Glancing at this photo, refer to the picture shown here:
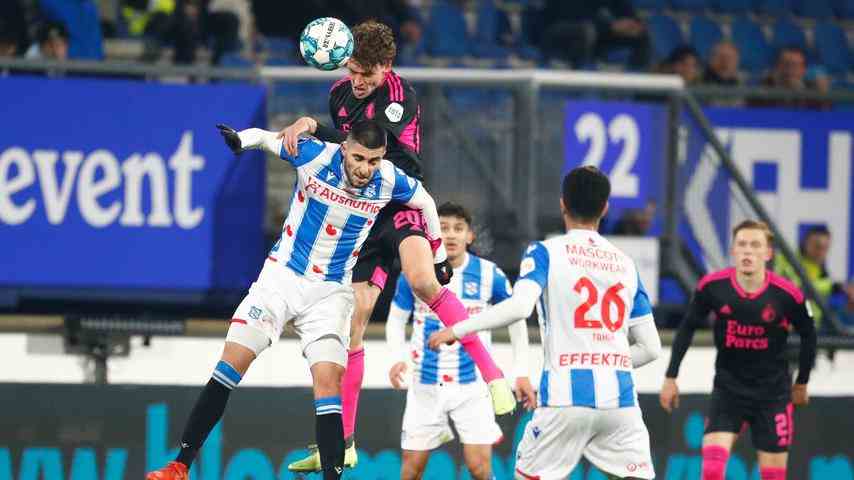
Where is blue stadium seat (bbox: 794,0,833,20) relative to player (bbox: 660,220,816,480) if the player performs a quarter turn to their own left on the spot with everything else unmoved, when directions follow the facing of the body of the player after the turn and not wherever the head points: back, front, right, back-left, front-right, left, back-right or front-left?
left

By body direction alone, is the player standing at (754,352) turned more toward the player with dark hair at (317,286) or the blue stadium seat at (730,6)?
the player with dark hair

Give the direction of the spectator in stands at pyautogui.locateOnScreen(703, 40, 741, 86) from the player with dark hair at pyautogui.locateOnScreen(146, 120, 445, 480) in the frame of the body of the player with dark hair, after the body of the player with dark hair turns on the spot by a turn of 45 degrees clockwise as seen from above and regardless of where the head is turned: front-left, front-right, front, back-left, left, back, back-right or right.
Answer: back

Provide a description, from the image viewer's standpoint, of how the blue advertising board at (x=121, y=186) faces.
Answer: facing the viewer

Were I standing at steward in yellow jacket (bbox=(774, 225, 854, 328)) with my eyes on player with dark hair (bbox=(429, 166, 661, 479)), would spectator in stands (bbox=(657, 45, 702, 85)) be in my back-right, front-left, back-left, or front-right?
back-right

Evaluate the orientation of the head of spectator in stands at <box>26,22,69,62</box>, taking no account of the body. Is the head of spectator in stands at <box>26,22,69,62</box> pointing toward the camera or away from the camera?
toward the camera

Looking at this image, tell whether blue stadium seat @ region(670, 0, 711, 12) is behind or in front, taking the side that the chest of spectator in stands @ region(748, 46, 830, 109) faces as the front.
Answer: behind

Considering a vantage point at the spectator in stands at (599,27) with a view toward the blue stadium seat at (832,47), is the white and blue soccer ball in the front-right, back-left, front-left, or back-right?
back-right

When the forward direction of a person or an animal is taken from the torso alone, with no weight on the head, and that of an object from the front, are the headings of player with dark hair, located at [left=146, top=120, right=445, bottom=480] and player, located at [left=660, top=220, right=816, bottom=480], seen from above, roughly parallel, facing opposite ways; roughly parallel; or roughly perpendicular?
roughly parallel

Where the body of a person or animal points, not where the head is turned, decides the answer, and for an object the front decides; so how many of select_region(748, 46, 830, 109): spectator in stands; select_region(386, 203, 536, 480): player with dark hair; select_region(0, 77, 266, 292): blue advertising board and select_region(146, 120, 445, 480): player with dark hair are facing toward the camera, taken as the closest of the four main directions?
4

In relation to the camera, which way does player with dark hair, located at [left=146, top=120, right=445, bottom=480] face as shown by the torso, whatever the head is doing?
toward the camera

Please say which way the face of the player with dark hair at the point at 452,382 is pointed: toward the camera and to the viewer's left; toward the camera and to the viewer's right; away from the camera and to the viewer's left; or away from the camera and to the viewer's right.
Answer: toward the camera and to the viewer's left

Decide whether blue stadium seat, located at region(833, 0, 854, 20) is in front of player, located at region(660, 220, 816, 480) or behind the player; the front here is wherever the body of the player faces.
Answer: behind

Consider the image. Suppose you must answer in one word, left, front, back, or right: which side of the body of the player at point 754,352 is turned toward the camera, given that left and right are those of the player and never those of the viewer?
front

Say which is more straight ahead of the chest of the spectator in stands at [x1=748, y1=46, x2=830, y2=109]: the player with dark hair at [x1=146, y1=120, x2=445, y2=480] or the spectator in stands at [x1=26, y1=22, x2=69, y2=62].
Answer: the player with dark hair
